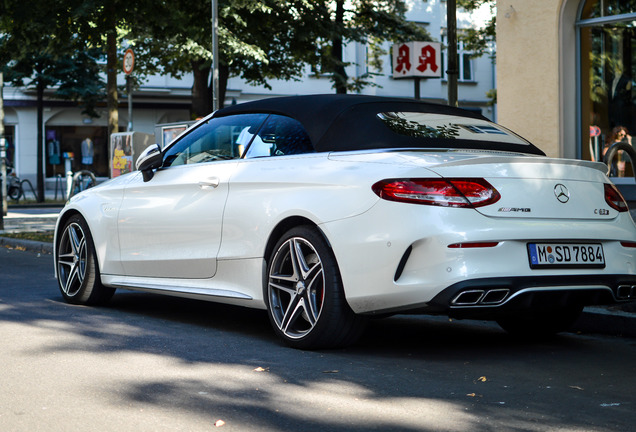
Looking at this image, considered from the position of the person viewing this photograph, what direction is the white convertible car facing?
facing away from the viewer and to the left of the viewer

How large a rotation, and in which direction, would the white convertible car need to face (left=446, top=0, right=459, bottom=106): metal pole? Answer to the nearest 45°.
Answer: approximately 45° to its right
